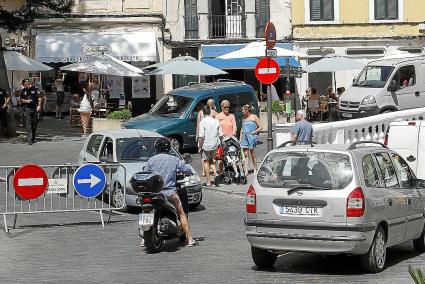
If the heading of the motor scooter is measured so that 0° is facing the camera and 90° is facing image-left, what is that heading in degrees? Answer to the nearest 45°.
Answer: approximately 225°

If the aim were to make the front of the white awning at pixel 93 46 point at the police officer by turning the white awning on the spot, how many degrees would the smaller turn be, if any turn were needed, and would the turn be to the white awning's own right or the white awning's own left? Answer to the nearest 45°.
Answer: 0° — it already faces them

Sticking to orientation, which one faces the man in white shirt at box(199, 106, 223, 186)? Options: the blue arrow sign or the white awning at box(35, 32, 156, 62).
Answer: the white awning

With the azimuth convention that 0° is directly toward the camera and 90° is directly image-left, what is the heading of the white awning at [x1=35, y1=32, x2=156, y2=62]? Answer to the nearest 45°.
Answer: approximately 0°

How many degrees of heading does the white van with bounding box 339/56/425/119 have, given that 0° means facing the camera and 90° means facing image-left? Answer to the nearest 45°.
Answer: approximately 45°

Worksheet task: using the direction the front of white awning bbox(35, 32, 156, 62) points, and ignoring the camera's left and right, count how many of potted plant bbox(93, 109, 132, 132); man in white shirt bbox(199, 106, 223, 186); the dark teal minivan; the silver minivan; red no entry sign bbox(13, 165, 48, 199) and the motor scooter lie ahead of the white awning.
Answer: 6

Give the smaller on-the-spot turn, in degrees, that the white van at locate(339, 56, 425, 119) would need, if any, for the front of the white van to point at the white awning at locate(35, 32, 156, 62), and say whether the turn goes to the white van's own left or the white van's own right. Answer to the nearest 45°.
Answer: approximately 90° to the white van's own right

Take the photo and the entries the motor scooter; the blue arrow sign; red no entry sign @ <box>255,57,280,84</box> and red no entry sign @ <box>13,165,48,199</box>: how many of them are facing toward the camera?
3

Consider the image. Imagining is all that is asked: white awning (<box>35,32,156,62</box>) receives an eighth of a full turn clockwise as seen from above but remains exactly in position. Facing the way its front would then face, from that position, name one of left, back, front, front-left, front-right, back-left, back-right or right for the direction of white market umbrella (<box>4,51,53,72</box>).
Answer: front

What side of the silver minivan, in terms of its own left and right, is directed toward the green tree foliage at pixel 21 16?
left

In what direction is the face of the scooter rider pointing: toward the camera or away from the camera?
away from the camera

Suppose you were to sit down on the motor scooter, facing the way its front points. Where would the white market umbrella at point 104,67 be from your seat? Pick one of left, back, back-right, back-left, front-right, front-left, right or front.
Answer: front-left

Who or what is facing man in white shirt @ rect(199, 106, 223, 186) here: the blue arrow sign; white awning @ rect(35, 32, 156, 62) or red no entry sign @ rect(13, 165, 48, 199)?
the white awning
